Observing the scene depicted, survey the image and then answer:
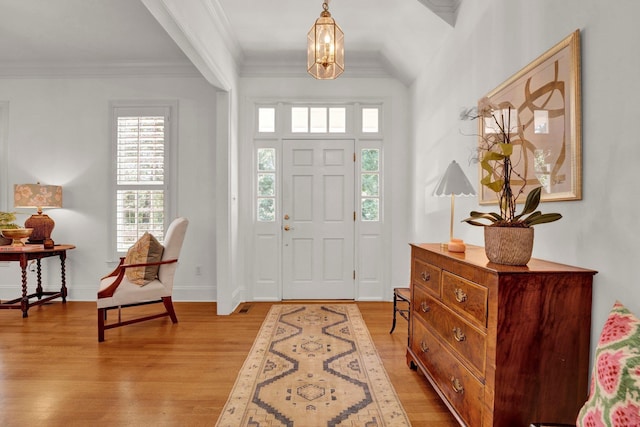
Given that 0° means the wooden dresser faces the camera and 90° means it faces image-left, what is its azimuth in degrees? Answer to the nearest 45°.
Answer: approximately 45°

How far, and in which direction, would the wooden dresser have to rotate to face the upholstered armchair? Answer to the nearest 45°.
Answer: approximately 45° to its right
